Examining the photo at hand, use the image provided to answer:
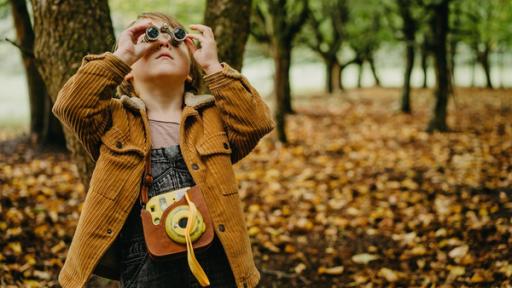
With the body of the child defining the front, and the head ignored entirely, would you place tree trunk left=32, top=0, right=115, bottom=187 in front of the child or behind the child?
behind

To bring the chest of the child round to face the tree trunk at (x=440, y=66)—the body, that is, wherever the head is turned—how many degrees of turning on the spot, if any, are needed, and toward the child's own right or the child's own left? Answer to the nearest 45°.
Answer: approximately 135° to the child's own left

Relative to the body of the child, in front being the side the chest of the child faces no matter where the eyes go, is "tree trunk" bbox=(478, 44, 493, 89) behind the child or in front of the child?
behind

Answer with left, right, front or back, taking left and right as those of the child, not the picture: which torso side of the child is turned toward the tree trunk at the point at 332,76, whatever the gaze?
back

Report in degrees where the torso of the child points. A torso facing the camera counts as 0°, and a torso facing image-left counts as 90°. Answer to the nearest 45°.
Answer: approximately 0°

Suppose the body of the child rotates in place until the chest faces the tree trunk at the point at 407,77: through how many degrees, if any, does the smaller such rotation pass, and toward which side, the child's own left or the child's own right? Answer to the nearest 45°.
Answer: approximately 135° to the child's own left

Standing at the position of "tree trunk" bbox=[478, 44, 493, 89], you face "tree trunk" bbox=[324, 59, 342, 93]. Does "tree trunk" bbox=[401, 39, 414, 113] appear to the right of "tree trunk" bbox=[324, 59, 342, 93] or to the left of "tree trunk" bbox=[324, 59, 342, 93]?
left

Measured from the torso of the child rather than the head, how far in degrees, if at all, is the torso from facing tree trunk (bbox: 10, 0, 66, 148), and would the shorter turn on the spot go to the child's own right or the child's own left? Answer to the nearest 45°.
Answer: approximately 180°

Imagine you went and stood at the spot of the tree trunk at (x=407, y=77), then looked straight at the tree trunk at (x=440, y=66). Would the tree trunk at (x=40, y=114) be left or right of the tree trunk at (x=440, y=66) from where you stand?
right
